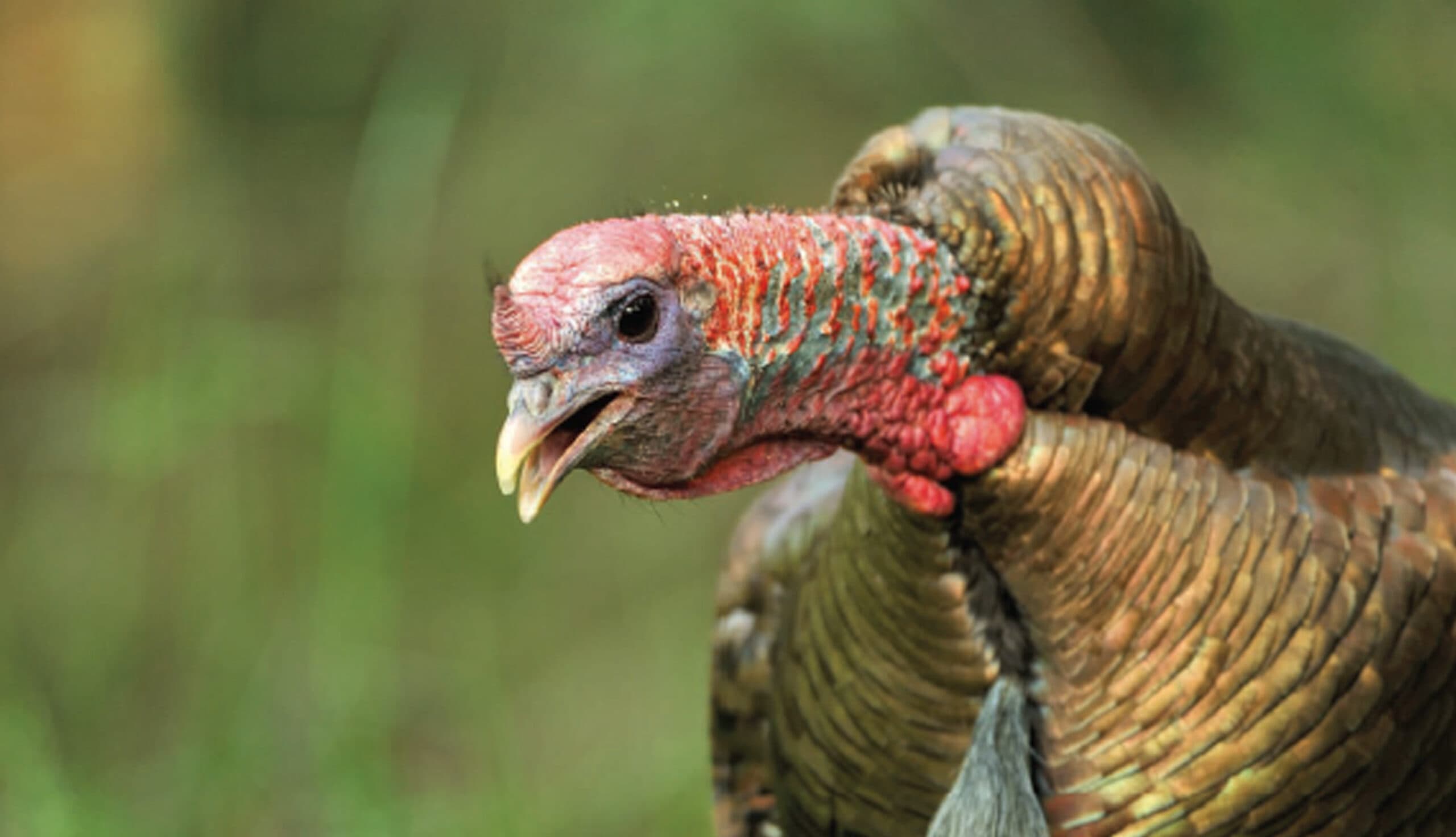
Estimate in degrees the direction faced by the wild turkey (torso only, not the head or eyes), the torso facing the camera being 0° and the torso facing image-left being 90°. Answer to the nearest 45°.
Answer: approximately 45°
